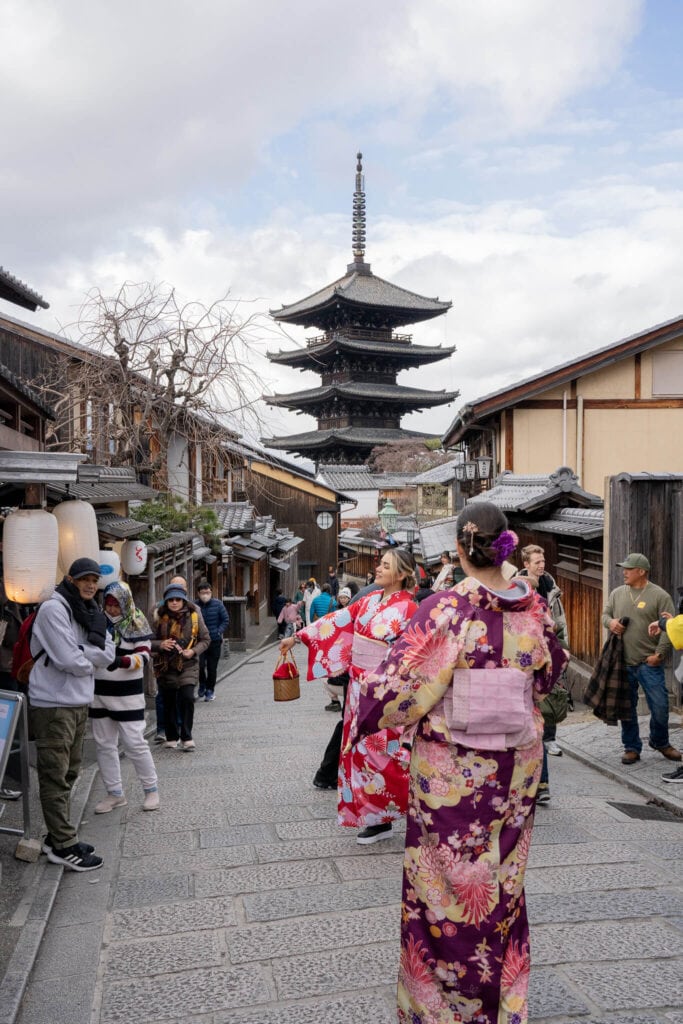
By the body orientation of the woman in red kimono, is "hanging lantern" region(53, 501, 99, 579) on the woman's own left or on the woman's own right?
on the woman's own right

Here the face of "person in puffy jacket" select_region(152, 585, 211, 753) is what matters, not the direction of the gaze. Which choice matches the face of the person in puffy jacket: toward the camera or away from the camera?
toward the camera

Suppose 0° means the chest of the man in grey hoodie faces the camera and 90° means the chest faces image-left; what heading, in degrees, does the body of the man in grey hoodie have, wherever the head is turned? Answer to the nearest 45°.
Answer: approximately 315°

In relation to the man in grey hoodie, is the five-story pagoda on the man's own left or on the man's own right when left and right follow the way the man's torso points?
on the man's own left

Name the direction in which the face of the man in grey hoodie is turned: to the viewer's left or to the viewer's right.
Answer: to the viewer's right

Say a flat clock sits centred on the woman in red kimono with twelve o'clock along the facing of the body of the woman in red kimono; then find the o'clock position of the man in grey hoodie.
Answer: The man in grey hoodie is roughly at 1 o'clock from the woman in red kimono.

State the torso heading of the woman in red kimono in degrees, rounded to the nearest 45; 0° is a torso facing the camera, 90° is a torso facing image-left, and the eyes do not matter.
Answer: approximately 45°

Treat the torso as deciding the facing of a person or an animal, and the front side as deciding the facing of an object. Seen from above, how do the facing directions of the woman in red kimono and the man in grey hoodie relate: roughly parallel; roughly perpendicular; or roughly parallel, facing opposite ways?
roughly perpendicular

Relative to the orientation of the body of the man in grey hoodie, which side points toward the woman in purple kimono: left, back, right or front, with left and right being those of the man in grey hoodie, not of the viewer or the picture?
front

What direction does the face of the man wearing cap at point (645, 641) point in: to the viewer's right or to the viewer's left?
to the viewer's left

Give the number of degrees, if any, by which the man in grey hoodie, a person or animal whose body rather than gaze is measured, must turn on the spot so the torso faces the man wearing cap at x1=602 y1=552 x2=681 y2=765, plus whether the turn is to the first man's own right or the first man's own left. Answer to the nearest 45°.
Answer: approximately 45° to the first man's own left

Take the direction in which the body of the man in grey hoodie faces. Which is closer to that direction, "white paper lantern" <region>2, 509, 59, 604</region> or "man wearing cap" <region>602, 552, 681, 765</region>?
the man wearing cap
